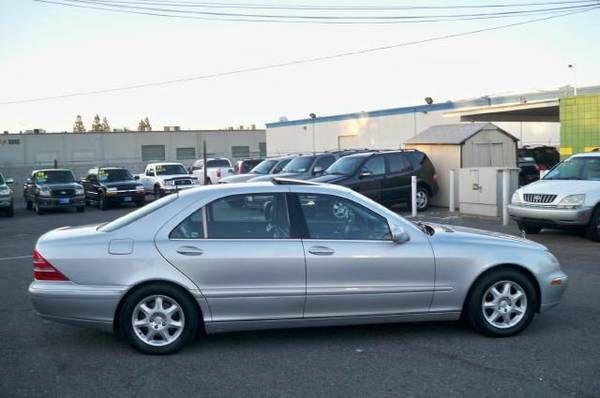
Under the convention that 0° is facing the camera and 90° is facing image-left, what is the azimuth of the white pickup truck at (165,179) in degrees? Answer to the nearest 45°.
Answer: approximately 315°

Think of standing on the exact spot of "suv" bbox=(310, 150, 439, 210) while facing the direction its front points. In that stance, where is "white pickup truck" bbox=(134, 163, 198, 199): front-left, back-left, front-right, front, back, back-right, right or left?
right

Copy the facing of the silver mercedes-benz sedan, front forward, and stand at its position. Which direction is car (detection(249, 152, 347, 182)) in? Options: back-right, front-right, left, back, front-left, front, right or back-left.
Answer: left

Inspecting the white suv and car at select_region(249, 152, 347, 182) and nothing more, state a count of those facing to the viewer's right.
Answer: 0

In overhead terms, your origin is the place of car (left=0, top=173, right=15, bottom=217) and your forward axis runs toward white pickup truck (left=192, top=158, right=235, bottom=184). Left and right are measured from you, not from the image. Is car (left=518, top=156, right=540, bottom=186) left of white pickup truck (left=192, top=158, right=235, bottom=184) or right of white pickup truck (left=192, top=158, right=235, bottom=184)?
right

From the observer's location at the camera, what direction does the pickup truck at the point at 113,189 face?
facing the viewer and to the right of the viewer

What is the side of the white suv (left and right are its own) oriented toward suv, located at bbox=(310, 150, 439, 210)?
right

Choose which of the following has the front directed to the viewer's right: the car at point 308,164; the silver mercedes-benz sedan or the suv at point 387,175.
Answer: the silver mercedes-benz sedan

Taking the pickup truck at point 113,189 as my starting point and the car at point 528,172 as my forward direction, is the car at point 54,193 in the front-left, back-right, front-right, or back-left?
back-right

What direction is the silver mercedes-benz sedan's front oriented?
to the viewer's right

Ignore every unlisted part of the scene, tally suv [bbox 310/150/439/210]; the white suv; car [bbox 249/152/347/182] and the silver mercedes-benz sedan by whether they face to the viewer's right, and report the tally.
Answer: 1

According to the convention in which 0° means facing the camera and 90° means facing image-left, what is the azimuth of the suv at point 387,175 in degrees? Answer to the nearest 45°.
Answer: approximately 45°

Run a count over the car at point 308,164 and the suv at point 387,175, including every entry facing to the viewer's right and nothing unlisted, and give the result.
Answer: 0
